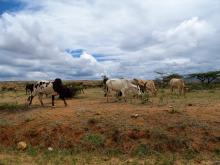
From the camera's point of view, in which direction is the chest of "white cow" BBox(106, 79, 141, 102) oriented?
to the viewer's right

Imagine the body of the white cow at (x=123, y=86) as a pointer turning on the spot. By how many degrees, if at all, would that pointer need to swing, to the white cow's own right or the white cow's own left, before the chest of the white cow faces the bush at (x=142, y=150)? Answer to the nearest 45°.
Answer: approximately 90° to the white cow's own right

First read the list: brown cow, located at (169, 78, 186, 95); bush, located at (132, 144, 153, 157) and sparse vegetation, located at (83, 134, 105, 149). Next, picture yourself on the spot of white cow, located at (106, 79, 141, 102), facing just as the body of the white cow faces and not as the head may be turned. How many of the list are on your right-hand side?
2
